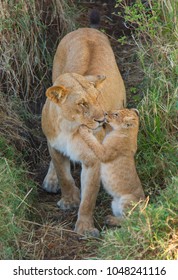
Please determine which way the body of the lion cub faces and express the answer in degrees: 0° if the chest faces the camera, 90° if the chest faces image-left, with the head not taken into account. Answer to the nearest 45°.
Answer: approximately 90°
